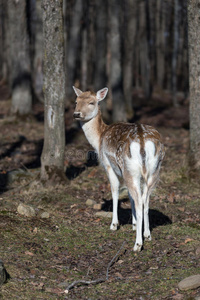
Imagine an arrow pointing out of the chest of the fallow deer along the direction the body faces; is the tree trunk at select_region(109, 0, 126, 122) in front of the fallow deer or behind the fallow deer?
in front

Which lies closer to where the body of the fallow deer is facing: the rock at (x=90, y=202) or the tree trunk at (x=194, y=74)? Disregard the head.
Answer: the rock

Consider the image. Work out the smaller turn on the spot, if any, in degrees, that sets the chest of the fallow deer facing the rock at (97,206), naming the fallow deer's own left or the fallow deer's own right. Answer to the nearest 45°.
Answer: approximately 45° to the fallow deer's own right

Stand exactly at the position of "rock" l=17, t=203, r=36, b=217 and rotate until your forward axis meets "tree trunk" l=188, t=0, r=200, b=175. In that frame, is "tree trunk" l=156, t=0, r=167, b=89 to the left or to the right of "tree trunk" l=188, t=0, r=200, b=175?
left

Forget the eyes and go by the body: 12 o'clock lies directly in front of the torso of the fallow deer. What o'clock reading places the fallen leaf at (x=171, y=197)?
The fallen leaf is roughly at 2 o'clock from the fallow deer.

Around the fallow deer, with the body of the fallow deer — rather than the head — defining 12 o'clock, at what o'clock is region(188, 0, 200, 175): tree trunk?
The tree trunk is roughly at 2 o'clock from the fallow deer.

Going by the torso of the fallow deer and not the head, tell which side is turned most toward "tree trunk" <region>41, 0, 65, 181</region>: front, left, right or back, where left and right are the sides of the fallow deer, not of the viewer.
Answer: front

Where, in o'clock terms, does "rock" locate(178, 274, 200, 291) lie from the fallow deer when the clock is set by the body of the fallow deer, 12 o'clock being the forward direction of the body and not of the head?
The rock is roughly at 7 o'clock from the fallow deer.

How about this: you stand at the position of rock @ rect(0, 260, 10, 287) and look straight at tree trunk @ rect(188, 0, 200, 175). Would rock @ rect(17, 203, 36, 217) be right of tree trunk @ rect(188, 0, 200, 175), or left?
left

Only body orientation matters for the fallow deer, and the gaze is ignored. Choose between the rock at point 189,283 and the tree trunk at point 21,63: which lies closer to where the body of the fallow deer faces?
the tree trunk

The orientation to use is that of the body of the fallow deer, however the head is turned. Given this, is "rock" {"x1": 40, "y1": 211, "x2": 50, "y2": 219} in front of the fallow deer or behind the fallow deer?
in front

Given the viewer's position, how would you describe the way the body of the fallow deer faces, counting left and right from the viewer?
facing away from the viewer and to the left of the viewer

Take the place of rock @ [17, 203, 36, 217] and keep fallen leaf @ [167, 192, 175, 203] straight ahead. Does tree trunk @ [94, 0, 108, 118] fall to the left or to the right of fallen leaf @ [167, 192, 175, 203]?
left
